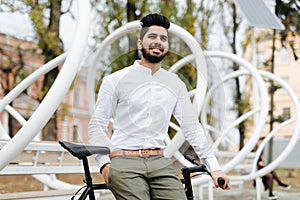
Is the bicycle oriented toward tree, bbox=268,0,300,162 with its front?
no

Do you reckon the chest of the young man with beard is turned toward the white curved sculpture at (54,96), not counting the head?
no

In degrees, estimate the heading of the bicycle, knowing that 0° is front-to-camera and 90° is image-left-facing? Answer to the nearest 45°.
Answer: approximately 270°

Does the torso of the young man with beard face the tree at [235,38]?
no

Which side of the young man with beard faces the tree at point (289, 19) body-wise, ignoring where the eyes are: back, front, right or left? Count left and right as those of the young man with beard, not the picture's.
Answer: back

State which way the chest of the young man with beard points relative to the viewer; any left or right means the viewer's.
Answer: facing the viewer

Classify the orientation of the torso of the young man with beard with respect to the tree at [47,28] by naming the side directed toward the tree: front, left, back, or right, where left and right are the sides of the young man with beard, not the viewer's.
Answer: back

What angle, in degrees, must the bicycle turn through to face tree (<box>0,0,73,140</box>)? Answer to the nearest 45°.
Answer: approximately 90° to its left

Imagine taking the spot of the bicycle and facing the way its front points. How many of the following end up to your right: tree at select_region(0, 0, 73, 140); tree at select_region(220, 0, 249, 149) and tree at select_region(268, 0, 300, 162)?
0

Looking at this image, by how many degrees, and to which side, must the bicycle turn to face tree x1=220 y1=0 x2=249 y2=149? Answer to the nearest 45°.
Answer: approximately 90° to its left
